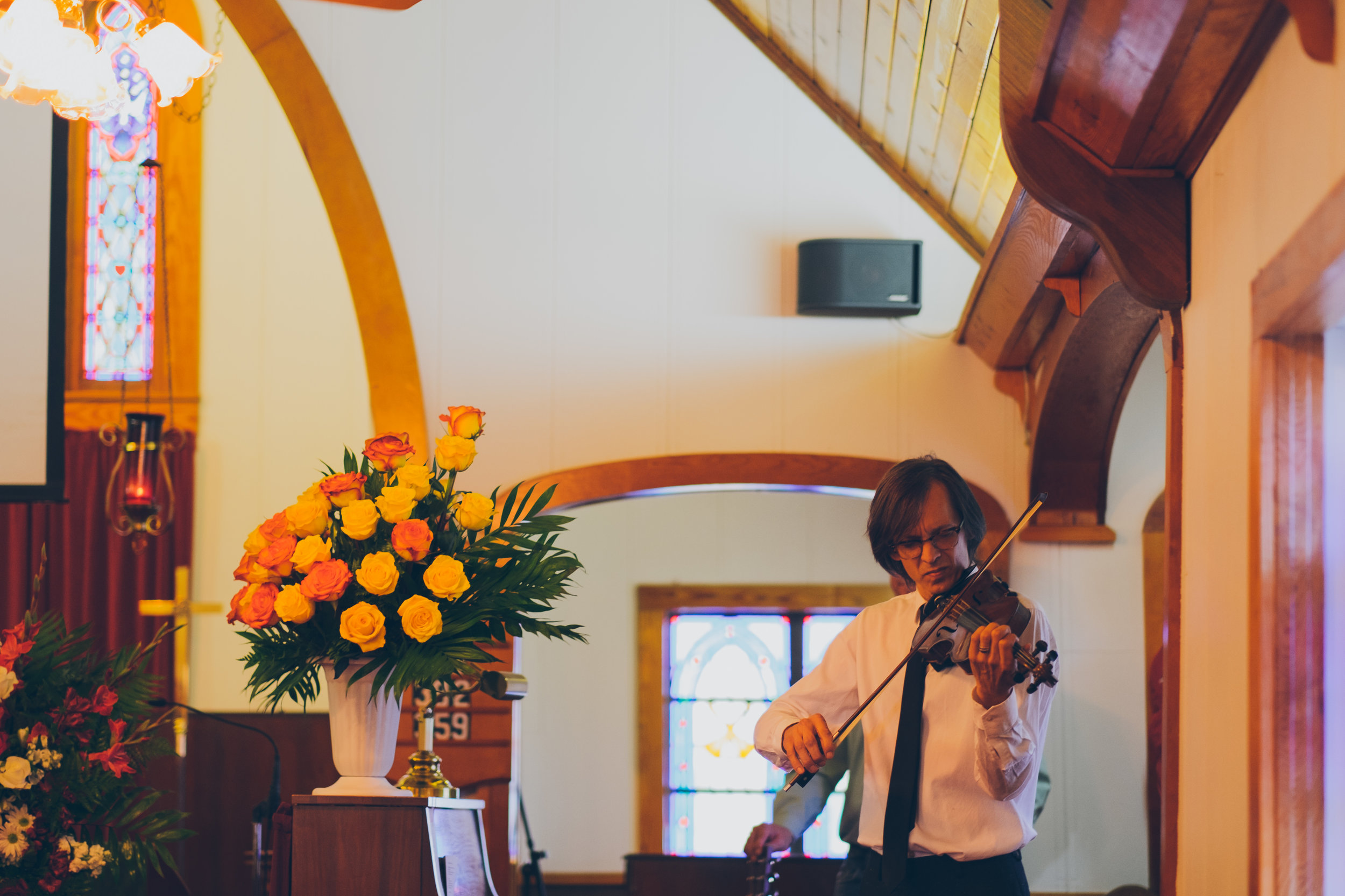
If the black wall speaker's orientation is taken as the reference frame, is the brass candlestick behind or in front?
in front

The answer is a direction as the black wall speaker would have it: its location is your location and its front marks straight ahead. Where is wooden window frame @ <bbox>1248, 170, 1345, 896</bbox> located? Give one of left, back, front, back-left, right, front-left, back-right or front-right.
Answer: front

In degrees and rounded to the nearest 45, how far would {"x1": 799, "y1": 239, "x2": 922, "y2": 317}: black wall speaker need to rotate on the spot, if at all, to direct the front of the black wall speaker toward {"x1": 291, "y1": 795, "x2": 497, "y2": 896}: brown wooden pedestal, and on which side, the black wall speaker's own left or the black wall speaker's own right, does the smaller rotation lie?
0° — it already faces it

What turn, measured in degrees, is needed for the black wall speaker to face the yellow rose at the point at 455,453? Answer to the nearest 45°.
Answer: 0° — it already faces it

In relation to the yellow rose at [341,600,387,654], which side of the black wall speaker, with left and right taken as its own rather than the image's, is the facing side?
front

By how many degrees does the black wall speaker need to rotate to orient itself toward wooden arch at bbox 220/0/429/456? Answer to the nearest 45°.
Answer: approximately 90° to its right

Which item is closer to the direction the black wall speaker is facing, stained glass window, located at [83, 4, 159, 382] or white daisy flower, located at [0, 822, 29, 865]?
the white daisy flower

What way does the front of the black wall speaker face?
toward the camera

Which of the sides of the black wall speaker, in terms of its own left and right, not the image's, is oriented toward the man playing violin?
front

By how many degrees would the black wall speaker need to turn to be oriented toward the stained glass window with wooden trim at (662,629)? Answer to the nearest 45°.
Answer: approximately 180°

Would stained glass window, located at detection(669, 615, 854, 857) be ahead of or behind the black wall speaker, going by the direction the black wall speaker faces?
behind

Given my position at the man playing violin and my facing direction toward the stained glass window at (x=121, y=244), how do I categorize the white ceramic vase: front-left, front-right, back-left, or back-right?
front-left

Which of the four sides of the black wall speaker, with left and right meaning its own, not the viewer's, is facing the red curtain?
right

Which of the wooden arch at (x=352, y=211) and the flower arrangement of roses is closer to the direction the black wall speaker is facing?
the flower arrangement of roses
